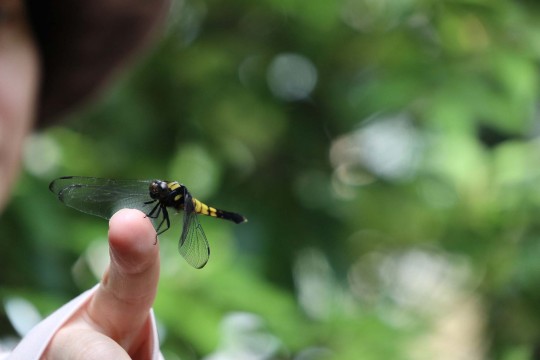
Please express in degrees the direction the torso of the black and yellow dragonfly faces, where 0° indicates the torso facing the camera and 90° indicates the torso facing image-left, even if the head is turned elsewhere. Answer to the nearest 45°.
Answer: approximately 45°
